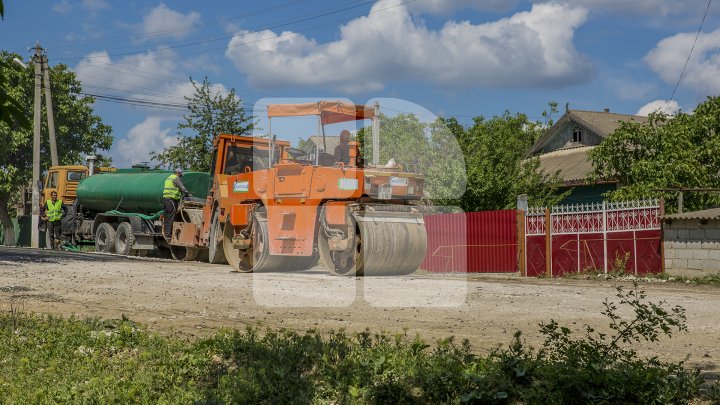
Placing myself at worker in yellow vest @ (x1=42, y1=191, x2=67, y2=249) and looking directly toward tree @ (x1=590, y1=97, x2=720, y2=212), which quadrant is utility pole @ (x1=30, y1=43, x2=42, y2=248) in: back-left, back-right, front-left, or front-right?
back-left

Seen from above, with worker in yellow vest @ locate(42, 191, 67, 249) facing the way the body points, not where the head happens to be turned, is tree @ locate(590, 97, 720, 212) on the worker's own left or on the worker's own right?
on the worker's own left

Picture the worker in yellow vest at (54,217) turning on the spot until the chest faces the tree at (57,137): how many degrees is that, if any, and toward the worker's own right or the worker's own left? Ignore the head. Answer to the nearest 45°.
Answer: approximately 180°

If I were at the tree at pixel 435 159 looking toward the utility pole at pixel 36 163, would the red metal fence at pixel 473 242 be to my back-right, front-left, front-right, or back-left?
back-left

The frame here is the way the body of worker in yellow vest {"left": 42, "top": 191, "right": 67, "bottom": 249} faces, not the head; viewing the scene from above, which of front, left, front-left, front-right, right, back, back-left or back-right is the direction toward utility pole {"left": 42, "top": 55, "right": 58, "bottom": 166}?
back

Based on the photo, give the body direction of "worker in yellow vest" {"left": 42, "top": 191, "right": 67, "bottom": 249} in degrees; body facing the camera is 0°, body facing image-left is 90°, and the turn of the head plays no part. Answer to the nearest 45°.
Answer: approximately 0°

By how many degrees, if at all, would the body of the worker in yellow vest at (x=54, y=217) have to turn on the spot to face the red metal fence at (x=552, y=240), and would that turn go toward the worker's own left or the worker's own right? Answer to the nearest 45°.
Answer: approximately 45° to the worker's own left

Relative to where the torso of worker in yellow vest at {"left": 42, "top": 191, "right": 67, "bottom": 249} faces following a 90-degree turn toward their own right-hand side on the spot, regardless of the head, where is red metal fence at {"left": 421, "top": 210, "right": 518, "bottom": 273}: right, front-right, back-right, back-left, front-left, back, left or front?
back-left
